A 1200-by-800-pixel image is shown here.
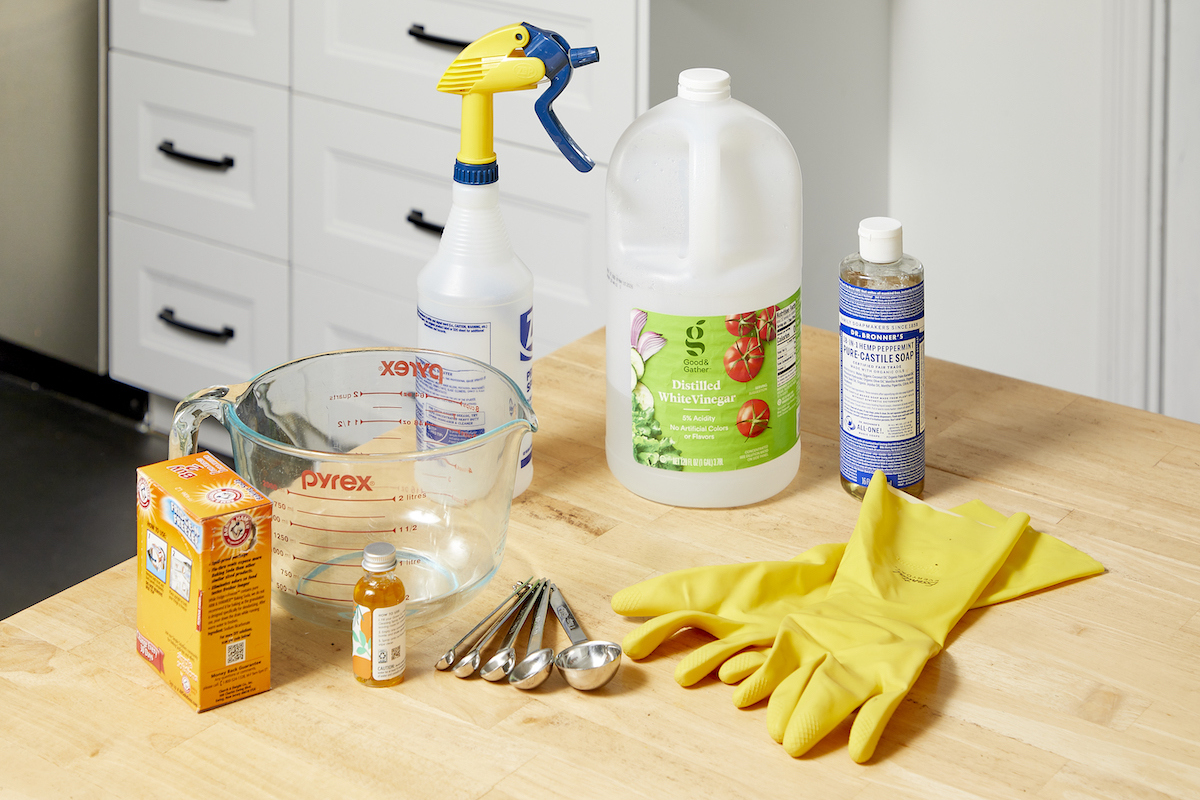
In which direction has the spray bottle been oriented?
to the viewer's right

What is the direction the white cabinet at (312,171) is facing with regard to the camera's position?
facing the viewer and to the left of the viewer

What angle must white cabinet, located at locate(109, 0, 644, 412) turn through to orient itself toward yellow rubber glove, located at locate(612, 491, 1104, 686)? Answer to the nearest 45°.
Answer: approximately 45° to its left

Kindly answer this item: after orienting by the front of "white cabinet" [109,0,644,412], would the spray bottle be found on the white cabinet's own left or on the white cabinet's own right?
on the white cabinet's own left

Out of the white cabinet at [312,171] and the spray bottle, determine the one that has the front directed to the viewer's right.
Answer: the spray bottle

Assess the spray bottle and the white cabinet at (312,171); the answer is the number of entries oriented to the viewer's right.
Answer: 1

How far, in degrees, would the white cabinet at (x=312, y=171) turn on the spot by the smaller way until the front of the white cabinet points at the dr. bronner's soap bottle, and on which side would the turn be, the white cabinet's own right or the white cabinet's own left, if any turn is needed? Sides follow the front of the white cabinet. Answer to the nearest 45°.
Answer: approximately 45° to the white cabinet's own left

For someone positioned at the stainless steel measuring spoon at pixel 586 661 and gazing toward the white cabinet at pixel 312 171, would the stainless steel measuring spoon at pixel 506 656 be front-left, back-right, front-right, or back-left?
front-left
